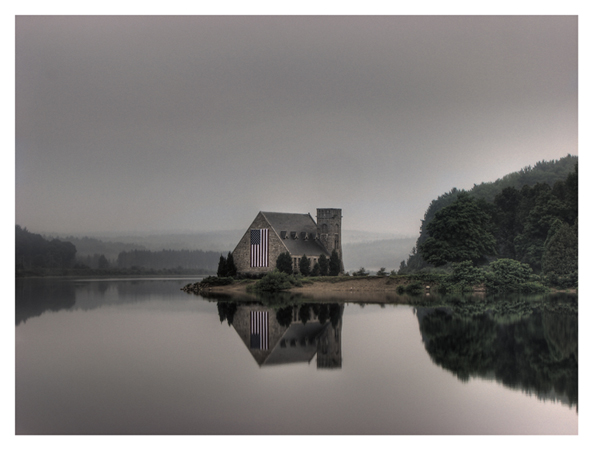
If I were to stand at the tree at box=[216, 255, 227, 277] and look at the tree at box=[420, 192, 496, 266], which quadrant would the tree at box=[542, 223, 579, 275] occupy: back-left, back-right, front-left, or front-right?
front-right

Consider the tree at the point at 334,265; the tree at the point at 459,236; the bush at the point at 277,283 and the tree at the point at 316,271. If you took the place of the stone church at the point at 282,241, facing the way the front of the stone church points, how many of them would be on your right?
0

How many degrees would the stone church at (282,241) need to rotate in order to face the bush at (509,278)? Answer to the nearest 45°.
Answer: approximately 90° to its left

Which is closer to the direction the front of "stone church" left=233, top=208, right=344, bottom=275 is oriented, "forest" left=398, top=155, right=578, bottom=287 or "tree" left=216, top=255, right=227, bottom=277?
the tree

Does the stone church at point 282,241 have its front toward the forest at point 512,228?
no

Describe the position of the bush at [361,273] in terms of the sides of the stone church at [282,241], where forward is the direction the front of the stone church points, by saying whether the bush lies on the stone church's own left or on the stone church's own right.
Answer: on the stone church's own left

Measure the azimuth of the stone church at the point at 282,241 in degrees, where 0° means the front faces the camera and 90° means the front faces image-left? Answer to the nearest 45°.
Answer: approximately 45°

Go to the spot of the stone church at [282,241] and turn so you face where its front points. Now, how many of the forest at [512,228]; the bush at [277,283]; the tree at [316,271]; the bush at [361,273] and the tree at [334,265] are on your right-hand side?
0

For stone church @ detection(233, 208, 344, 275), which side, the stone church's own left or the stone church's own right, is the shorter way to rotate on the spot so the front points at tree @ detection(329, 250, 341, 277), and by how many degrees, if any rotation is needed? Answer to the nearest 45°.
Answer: approximately 90° to the stone church's own left

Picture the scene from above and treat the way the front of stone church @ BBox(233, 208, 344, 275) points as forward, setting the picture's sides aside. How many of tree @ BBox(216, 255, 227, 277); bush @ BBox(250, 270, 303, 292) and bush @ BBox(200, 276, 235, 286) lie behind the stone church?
0

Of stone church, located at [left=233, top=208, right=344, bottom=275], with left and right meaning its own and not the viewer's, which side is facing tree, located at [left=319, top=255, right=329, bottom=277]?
left

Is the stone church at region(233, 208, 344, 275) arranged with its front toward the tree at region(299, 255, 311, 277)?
no

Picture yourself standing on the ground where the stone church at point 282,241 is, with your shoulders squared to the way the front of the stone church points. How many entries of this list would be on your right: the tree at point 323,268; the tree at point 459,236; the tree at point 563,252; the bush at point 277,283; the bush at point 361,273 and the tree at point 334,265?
0

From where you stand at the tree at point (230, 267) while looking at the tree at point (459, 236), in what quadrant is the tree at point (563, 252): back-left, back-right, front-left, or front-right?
front-right

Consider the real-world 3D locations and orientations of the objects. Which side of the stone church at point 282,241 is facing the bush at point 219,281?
front

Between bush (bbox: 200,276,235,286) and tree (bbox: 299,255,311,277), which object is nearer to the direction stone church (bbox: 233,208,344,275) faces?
the bush

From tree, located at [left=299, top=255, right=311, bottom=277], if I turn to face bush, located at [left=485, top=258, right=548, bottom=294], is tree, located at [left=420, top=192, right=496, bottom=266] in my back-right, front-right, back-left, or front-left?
front-left
